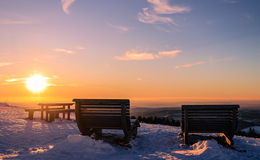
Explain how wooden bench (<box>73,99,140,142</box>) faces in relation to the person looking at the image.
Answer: facing away from the viewer and to the right of the viewer

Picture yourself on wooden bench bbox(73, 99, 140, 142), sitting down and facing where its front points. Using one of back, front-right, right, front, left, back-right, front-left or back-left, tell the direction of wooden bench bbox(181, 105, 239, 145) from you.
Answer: front-right
